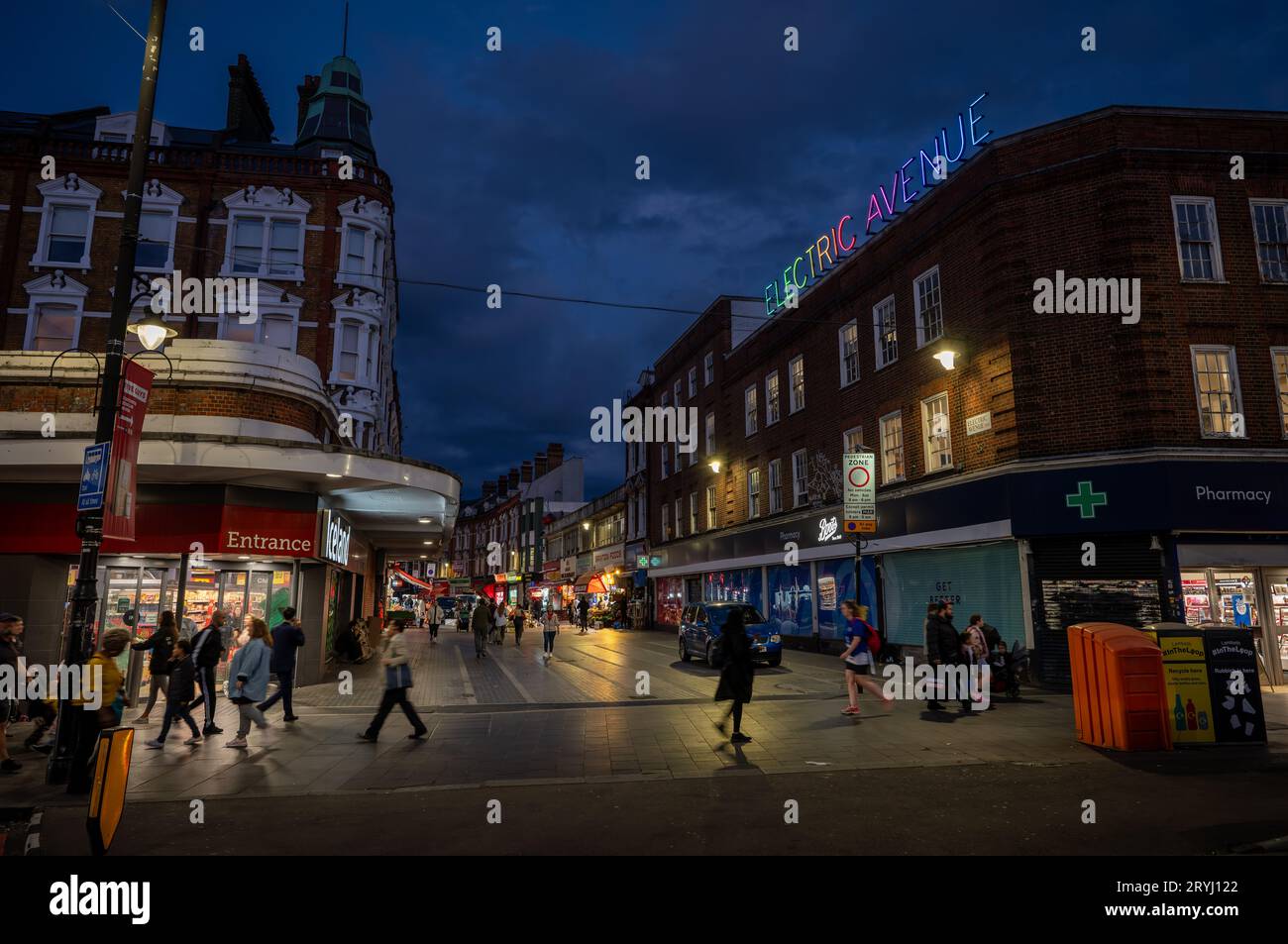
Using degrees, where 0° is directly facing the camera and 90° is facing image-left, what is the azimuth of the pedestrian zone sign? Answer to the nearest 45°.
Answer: approximately 0°

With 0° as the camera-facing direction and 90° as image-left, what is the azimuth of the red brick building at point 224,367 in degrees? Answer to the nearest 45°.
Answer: approximately 0°

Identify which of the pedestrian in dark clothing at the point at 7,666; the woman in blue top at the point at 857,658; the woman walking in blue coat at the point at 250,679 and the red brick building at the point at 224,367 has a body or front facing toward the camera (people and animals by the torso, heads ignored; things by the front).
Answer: the red brick building

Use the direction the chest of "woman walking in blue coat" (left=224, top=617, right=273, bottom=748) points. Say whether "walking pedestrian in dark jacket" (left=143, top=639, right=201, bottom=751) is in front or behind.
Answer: in front

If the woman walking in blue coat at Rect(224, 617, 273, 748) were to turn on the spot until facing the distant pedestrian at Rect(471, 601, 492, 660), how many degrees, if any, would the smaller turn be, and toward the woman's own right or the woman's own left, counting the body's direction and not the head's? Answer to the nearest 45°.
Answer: approximately 135° to the woman's own right

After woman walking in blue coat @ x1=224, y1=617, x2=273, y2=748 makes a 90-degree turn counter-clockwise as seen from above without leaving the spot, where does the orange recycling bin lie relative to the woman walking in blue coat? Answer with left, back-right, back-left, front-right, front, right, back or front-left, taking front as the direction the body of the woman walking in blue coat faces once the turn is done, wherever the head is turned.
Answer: front-left
